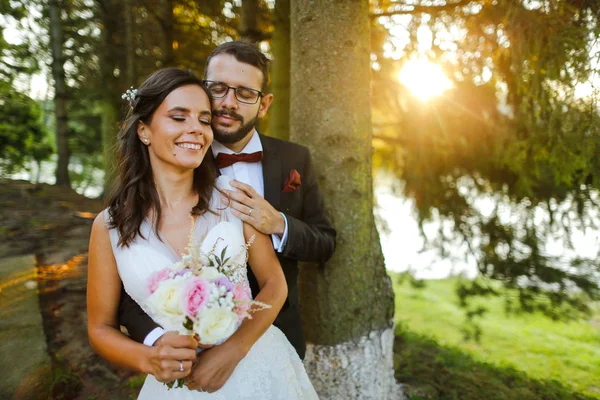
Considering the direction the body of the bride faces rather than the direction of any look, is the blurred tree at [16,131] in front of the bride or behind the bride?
behind

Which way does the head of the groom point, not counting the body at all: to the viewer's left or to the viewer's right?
to the viewer's left

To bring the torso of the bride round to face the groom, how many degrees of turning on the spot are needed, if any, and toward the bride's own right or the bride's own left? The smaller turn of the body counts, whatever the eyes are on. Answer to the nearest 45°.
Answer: approximately 135° to the bride's own left

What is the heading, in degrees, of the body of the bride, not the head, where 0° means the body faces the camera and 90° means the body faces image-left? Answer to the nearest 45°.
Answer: approximately 0°

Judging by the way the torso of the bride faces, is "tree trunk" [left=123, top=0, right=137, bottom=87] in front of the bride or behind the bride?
behind

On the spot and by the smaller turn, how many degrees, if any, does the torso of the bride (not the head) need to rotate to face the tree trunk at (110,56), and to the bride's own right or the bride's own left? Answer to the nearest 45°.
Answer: approximately 180°

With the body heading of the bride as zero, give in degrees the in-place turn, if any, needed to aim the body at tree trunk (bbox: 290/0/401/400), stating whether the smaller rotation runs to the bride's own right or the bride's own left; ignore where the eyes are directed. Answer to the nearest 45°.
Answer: approximately 135° to the bride's own left

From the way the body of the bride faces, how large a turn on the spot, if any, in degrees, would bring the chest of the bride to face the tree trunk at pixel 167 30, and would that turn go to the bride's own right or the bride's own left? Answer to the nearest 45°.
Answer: approximately 180°
